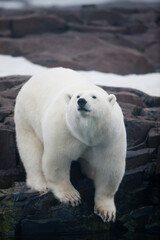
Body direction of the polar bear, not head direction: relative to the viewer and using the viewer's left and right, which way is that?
facing the viewer and to the right of the viewer

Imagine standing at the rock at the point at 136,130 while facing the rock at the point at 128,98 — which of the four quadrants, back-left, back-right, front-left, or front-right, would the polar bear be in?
back-left

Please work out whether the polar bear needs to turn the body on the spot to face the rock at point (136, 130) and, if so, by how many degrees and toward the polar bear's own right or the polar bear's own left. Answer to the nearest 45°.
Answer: approximately 90° to the polar bear's own left

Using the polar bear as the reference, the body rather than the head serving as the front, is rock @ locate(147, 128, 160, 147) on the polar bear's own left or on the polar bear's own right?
on the polar bear's own left

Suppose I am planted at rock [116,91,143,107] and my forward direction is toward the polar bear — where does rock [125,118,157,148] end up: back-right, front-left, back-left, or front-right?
front-left

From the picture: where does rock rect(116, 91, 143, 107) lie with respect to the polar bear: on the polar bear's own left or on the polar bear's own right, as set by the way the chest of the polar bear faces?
on the polar bear's own left

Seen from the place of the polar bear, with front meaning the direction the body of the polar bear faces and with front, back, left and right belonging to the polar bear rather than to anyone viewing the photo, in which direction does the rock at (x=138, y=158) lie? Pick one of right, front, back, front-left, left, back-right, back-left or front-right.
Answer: left

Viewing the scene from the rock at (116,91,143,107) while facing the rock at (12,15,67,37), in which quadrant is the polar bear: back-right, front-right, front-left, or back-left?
back-left

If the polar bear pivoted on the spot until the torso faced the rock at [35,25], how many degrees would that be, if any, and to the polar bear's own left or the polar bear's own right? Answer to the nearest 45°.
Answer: approximately 135° to the polar bear's own left
